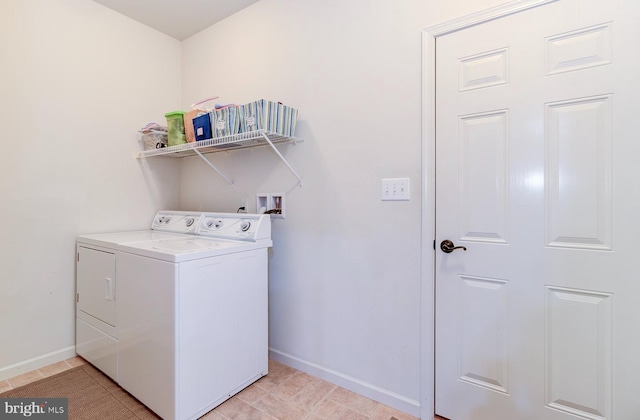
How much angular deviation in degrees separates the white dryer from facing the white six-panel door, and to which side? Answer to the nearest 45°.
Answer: approximately 90° to its left

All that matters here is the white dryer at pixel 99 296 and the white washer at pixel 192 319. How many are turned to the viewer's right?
0

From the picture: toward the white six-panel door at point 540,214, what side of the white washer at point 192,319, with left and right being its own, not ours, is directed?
left

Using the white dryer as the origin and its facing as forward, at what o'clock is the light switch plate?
The light switch plate is roughly at 9 o'clock from the white dryer.

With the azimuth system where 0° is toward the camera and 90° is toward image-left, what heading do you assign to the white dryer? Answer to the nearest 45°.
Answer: approximately 45°

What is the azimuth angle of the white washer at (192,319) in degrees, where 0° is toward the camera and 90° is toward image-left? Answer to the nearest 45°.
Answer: approximately 45°
